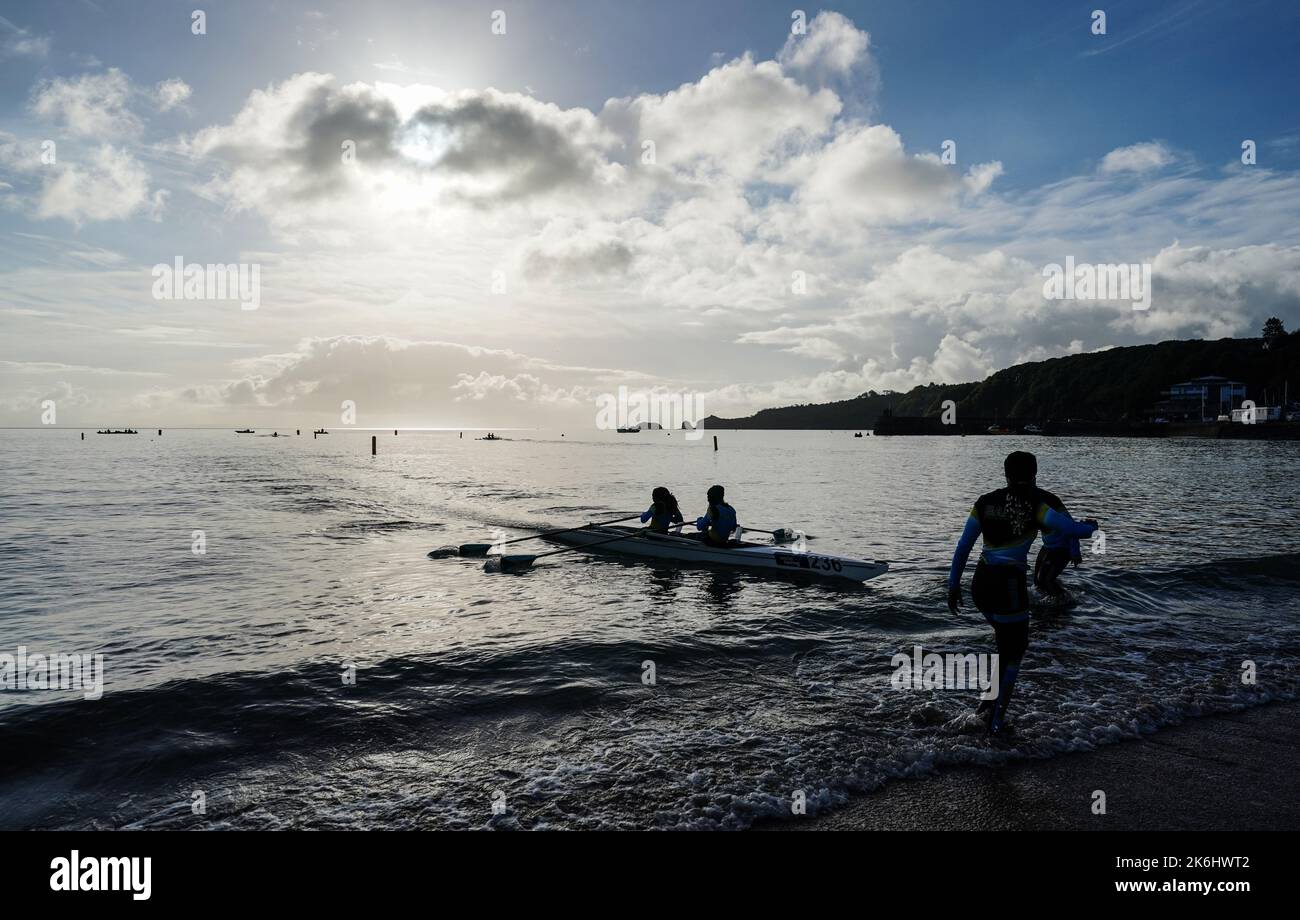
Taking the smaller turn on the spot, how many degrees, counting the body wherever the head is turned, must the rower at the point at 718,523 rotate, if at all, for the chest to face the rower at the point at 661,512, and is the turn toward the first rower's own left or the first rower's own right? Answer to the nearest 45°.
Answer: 0° — they already face them

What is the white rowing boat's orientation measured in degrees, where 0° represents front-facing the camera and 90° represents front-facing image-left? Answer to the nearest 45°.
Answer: approximately 315°

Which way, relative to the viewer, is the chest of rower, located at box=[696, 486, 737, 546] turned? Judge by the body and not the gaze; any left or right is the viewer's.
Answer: facing away from the viewer and to the left of the viewer
